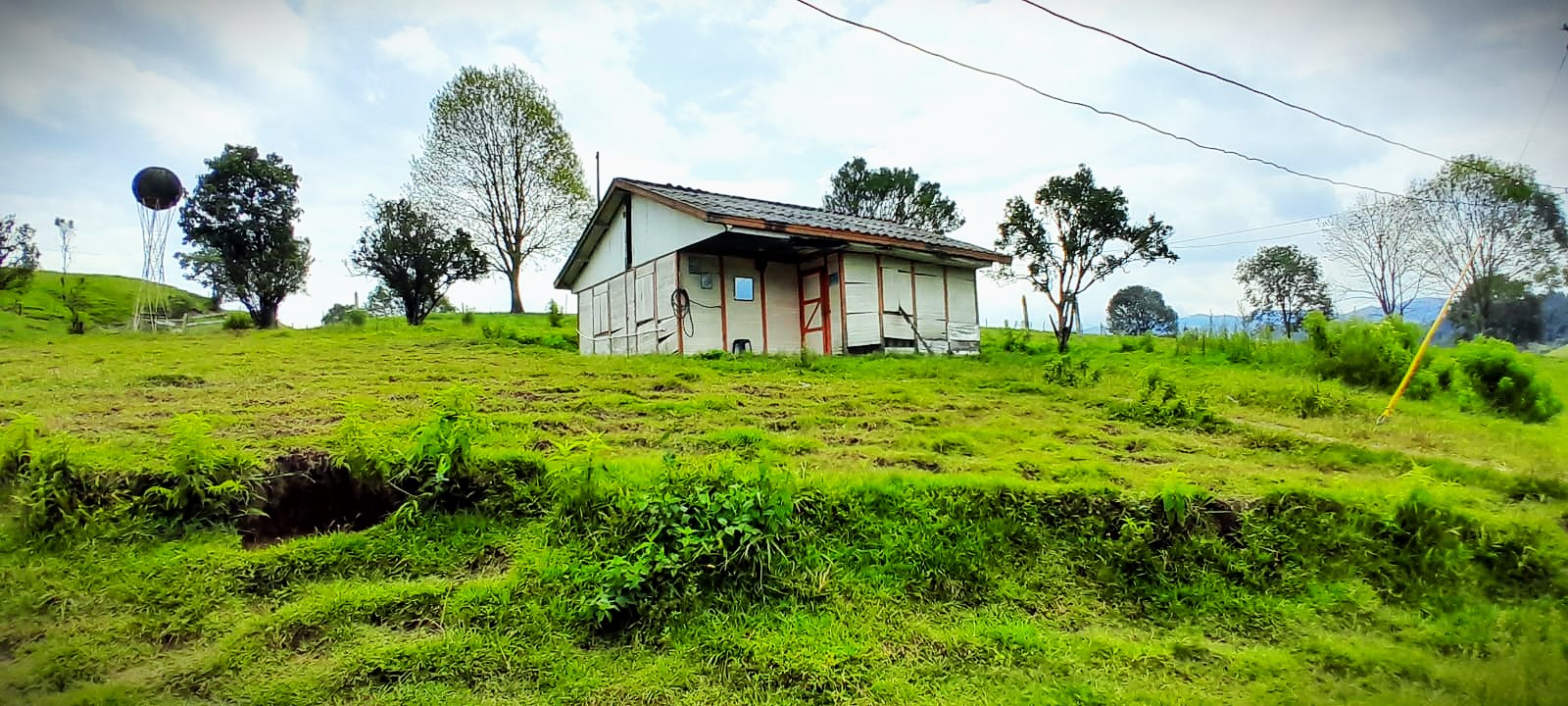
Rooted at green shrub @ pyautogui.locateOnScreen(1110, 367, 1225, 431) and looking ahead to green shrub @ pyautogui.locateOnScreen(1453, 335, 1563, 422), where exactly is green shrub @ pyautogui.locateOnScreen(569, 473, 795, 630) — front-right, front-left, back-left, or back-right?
back-right

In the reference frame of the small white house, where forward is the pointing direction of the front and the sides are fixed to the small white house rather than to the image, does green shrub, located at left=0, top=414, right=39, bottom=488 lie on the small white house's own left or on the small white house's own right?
on the small white house's own right

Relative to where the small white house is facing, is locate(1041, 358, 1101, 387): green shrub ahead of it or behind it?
ahead

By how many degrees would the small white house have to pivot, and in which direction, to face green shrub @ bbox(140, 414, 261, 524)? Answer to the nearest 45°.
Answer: approximately 45° to its right

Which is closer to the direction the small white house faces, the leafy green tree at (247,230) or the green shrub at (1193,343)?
the green shrub

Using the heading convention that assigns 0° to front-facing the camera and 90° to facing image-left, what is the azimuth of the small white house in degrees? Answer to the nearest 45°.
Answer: approximately 315°

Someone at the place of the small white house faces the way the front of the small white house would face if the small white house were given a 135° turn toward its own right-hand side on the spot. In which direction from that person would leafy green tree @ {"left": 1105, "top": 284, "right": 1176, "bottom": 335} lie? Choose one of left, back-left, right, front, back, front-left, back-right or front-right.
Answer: back-right
